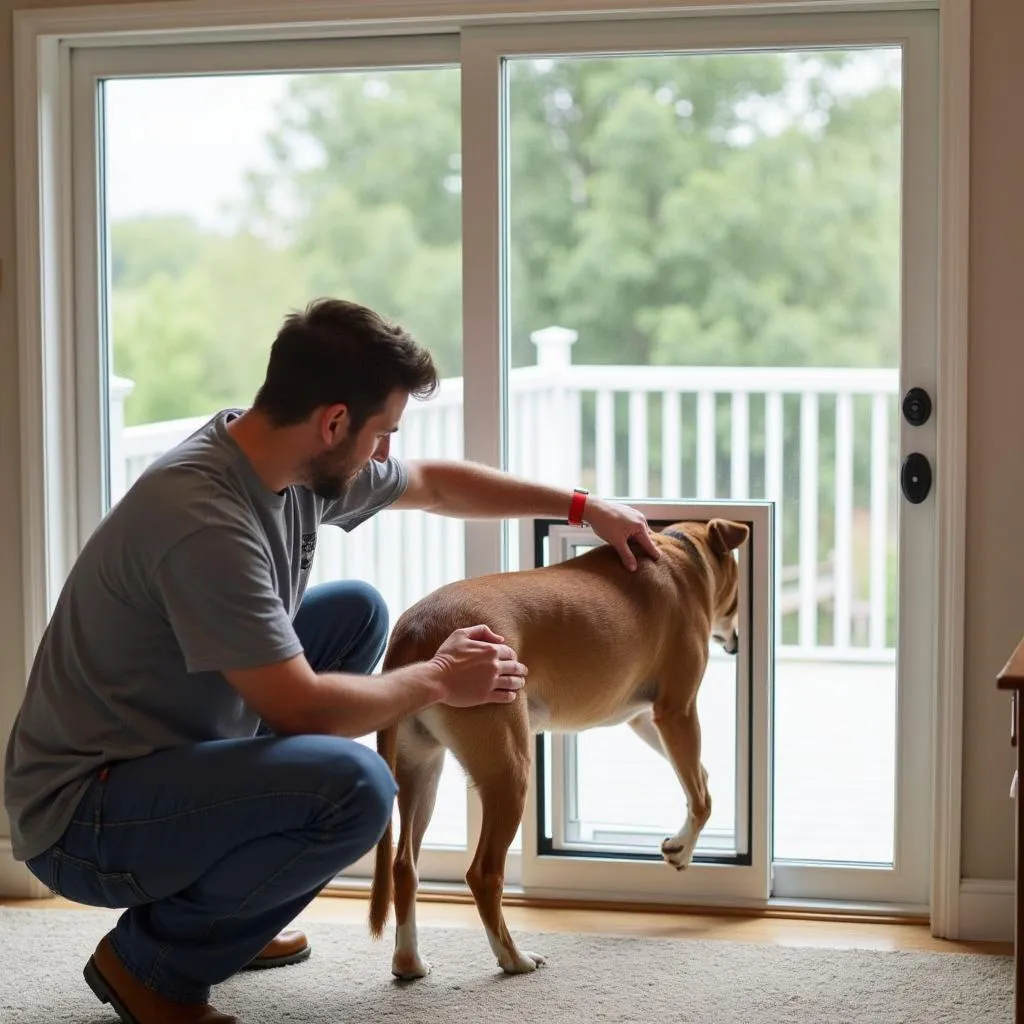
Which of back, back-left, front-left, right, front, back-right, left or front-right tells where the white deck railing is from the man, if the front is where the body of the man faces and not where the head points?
front-left

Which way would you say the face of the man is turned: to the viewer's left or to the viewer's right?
to the viewer's right

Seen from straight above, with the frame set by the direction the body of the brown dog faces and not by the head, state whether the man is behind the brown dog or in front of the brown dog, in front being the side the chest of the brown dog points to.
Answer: behind

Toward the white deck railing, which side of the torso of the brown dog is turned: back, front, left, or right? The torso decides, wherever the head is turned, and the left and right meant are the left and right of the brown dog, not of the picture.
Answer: front

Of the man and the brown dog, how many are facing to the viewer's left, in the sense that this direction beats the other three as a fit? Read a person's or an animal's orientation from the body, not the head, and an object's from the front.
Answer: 0

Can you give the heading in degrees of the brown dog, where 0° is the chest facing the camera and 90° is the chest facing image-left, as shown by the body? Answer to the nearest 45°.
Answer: approximately 225°

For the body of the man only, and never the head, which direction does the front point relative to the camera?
to the viewer's right
